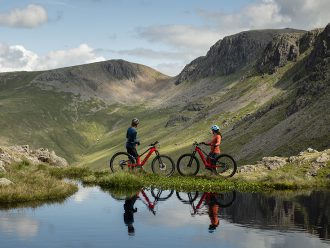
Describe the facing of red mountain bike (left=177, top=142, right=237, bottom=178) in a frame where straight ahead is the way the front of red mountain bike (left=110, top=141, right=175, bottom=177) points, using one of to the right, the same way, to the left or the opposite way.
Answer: the opposite way

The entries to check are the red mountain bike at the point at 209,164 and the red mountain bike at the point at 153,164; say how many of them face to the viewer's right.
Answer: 1

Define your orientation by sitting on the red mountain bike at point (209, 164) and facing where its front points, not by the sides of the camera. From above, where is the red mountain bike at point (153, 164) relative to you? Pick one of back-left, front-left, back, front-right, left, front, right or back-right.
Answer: front

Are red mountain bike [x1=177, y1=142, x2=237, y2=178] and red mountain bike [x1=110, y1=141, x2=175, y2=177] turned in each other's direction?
yes

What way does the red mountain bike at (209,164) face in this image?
to the viewer's left

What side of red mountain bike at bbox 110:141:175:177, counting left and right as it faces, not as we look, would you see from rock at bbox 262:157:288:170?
front

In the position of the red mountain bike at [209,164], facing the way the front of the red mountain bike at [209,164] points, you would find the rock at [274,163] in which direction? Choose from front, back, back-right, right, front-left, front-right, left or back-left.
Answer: back-right

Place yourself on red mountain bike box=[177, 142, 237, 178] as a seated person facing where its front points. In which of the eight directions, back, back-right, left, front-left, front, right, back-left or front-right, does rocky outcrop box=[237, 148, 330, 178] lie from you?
back-right

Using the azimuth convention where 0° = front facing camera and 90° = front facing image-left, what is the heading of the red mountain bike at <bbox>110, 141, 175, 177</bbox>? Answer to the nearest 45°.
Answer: approximately 270°

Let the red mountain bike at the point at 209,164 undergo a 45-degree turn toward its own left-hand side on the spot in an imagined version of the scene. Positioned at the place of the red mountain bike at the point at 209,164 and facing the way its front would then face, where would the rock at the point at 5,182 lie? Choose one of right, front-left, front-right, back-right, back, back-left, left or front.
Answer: front

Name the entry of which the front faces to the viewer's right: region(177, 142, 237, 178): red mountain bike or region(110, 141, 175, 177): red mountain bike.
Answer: region(110, 141, 175, 177): red mountain bike

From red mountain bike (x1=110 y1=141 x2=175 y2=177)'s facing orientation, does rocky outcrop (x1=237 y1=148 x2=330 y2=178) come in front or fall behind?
in front
